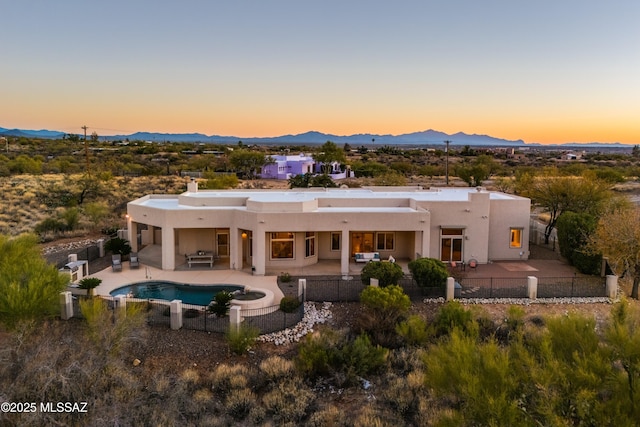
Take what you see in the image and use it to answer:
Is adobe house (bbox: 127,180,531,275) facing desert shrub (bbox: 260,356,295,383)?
yes

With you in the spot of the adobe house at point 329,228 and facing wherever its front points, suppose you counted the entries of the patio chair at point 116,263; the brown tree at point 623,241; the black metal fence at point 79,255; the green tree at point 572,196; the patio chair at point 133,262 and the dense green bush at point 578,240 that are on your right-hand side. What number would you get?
3

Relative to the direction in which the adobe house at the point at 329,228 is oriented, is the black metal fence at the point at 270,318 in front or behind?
in front

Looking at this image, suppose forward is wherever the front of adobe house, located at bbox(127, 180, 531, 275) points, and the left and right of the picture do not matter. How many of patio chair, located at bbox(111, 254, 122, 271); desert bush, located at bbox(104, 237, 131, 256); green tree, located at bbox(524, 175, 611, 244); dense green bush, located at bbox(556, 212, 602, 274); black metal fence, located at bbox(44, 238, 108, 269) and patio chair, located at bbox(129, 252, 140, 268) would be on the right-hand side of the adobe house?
4

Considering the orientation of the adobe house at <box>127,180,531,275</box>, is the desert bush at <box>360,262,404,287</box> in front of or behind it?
in front

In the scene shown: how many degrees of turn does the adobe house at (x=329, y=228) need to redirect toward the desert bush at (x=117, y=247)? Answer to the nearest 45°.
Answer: approximately 90° to its right

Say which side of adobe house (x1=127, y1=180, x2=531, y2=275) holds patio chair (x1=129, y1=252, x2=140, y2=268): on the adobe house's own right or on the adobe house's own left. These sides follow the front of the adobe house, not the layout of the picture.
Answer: on the adobe house's own right

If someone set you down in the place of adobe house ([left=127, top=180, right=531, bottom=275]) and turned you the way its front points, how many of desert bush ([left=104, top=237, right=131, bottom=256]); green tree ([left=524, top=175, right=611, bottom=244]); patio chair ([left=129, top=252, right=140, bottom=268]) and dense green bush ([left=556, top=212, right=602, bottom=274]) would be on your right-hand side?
2

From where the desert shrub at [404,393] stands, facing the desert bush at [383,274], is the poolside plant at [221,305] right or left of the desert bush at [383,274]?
left

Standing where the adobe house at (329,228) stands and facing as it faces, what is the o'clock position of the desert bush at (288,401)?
The desert bush is roughly at 12 o'clock from the adobe house.

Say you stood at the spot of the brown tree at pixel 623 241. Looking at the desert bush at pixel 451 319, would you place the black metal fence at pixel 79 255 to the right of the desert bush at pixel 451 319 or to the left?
right

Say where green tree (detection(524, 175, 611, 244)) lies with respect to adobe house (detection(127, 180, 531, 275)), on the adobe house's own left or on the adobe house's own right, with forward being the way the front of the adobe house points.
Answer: on the adobe house's own left

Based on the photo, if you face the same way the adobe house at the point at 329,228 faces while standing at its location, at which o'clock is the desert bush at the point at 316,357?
The desert bush is roughly at 12 o'clock from the adobe house.
